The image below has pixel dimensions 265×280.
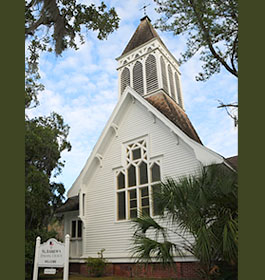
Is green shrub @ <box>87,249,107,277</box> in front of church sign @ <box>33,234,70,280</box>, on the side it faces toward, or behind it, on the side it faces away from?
behind

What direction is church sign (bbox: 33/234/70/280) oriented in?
toward the camera

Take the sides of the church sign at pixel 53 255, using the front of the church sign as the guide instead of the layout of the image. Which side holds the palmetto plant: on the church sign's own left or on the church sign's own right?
on the church sign's own left

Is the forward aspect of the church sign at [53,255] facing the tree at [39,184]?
no

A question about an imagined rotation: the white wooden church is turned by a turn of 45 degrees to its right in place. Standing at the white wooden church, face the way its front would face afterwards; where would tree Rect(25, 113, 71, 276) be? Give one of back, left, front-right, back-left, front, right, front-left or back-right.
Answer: front

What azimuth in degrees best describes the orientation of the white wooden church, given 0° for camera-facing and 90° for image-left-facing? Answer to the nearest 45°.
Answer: approximately 45°
